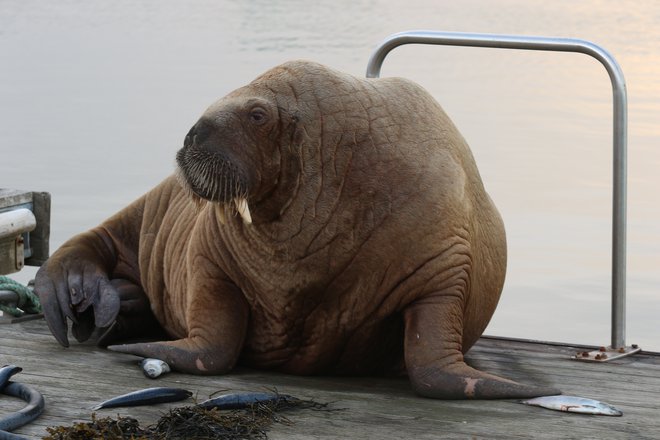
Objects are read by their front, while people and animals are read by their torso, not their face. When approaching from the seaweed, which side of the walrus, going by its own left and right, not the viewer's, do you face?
front

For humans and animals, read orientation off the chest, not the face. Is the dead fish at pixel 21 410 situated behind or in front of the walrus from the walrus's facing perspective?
in front

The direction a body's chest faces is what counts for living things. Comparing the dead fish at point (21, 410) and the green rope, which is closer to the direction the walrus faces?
the dead fish

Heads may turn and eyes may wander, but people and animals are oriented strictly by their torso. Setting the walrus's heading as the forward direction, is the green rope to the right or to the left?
on its right

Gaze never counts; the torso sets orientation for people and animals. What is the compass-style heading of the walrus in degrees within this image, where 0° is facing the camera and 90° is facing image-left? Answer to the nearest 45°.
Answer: approximately 45°
